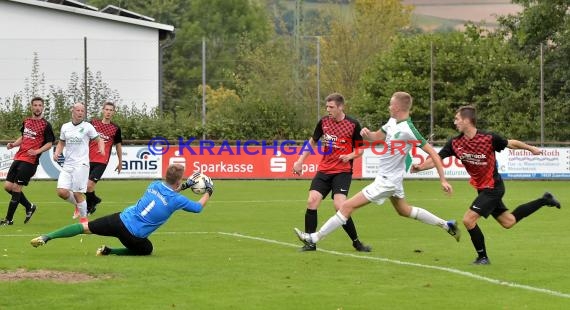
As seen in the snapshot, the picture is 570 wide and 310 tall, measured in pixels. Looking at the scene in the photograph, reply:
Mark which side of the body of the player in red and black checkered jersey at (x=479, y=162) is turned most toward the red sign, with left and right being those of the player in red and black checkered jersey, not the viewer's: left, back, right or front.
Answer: right

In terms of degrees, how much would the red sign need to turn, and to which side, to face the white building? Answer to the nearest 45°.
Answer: approximately 135° to its right

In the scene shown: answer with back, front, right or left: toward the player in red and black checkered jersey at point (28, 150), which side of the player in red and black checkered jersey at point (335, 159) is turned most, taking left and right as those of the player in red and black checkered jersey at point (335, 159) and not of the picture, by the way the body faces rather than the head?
right

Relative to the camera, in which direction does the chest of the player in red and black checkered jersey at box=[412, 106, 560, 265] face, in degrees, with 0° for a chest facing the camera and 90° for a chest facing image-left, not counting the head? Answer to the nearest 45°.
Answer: approximately 45°

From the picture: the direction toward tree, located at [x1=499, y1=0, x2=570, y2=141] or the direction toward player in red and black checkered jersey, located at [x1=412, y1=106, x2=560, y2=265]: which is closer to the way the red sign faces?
the player in red and black checkered jersey

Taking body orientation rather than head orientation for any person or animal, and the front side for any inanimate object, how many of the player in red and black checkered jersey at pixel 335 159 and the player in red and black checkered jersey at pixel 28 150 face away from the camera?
0

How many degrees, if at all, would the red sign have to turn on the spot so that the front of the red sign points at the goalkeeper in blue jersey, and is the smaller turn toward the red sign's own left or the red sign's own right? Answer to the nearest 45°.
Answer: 0° — it already faces them

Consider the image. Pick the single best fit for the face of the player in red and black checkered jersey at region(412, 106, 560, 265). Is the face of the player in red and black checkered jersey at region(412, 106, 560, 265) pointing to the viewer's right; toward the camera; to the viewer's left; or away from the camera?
to the viewer's left

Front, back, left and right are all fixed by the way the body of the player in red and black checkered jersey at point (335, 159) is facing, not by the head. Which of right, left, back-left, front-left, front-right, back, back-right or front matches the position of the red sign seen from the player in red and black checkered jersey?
back-right

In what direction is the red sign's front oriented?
toward the camera

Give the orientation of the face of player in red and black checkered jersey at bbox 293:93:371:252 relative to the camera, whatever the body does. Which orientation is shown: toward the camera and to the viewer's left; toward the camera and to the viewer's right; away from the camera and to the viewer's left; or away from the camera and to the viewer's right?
toward the camera and to the viewer's left

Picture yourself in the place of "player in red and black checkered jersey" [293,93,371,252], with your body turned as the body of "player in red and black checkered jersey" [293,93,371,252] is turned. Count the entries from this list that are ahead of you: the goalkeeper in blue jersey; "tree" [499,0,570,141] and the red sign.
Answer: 1

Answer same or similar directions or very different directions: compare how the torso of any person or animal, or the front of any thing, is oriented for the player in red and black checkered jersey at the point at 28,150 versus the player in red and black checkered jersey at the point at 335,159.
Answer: same or similar directions

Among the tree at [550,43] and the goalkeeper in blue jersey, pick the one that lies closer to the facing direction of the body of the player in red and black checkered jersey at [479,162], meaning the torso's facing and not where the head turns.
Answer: the goalkeeper in blue jersey

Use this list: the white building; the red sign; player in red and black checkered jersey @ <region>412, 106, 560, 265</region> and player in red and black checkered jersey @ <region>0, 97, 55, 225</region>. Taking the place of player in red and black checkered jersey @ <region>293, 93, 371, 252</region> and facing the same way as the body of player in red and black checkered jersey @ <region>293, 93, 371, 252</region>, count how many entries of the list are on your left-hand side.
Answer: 1
